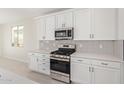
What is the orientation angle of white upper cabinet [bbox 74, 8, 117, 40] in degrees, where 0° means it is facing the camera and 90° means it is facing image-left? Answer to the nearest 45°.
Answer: approximately 0°

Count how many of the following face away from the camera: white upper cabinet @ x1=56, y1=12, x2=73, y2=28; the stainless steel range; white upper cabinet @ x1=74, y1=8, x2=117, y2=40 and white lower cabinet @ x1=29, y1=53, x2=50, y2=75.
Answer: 0

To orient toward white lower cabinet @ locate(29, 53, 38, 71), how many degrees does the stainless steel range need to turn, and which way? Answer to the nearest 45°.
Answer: approximately 90° to its right

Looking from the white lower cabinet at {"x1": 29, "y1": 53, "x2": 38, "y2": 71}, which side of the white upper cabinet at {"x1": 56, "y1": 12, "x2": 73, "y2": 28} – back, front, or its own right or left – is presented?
right

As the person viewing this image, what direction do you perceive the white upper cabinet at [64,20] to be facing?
facing the viewer and to the left of the viewer
